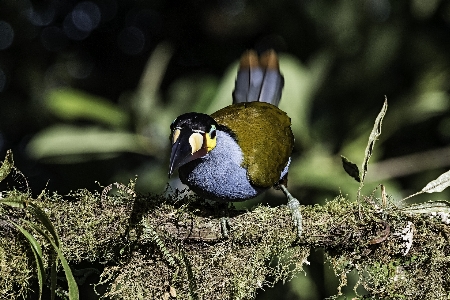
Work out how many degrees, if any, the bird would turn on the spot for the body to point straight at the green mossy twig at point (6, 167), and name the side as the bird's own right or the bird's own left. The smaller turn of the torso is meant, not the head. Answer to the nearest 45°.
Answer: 0° — it already faces it

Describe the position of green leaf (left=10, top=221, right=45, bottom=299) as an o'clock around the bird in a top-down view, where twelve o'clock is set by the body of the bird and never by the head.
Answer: The green leaf is roughly at 12 o'clock from the bird.

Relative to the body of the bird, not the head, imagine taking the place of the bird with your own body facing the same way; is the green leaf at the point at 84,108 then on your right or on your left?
on your right

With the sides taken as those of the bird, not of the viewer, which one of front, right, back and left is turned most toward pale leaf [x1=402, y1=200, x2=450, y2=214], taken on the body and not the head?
left

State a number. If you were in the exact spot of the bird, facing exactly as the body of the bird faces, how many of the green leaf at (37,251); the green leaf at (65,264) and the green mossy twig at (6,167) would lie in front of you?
3

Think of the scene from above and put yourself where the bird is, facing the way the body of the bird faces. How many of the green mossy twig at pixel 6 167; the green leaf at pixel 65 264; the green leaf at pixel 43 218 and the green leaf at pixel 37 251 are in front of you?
4

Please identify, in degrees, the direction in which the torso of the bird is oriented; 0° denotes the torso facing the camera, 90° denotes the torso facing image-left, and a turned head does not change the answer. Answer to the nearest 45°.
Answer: approximately 45°

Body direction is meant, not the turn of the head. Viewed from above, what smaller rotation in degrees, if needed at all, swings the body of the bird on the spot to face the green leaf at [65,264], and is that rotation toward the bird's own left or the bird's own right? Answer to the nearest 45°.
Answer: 0° — it already faces it

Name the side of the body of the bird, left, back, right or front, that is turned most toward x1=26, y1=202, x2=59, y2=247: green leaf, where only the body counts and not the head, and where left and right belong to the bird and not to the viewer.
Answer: front
